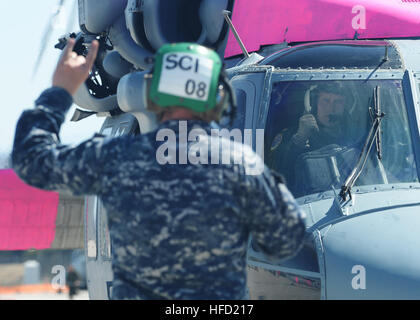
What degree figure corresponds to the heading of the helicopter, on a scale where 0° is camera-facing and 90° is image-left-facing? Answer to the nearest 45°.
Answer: approximately 315°

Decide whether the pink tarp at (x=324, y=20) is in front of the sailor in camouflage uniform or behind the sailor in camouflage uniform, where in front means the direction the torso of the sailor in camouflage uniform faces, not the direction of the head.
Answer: in front

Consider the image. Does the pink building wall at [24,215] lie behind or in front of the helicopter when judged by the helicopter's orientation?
behind

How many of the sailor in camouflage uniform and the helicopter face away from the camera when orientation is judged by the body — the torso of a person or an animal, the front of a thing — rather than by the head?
1

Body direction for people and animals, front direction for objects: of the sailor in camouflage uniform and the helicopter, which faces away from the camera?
the sailor in camouflage uniform

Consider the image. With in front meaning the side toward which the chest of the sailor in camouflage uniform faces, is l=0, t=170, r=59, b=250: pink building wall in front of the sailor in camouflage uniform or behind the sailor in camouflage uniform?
in front

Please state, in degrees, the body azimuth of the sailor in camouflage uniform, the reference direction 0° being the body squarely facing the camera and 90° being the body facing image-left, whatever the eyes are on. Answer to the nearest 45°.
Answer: approximately 180°
